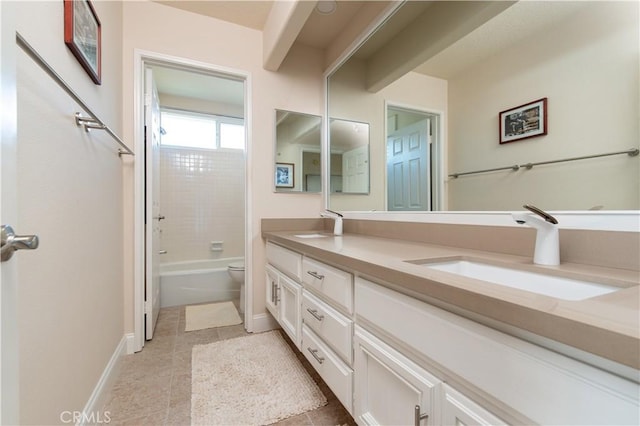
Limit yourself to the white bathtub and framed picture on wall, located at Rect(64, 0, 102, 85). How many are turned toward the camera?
1

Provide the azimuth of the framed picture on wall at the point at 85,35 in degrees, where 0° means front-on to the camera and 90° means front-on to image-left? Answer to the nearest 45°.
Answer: approximately 270°

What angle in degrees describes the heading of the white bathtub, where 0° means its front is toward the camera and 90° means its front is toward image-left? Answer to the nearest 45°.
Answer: approximately 0°

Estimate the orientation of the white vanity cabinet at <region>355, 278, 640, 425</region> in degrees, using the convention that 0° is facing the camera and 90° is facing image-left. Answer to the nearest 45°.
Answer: approximately 45°

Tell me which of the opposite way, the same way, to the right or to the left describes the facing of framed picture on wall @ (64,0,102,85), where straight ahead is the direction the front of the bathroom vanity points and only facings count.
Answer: the opposite way

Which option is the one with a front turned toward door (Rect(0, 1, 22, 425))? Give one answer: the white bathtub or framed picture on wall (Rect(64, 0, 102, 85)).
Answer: the white bathtub

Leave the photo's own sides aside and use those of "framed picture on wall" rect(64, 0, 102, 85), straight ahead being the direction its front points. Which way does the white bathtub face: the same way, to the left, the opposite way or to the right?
to the right

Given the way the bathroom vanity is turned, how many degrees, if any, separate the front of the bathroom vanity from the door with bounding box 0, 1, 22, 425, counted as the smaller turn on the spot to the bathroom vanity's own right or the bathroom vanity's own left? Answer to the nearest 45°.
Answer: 0° — it already faces it
